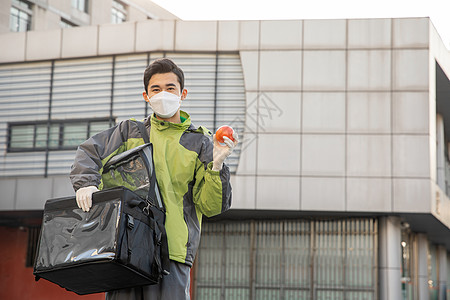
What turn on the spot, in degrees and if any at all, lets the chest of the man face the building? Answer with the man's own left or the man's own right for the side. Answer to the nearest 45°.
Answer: approximately 180°

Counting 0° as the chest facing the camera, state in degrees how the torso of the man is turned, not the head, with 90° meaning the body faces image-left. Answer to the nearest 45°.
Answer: approximately 0°
